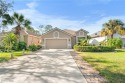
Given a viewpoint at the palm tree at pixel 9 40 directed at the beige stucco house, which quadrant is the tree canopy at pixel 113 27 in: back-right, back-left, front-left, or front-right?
front-right

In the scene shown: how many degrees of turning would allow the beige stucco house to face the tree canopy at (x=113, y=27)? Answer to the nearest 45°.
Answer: approximately 90° to its left

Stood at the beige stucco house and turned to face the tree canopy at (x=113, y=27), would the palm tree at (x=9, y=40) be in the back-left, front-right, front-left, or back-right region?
back-right

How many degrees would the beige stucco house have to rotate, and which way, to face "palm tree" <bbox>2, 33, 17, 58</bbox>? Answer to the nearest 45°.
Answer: approximately 45° to its right

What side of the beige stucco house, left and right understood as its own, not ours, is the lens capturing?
front
